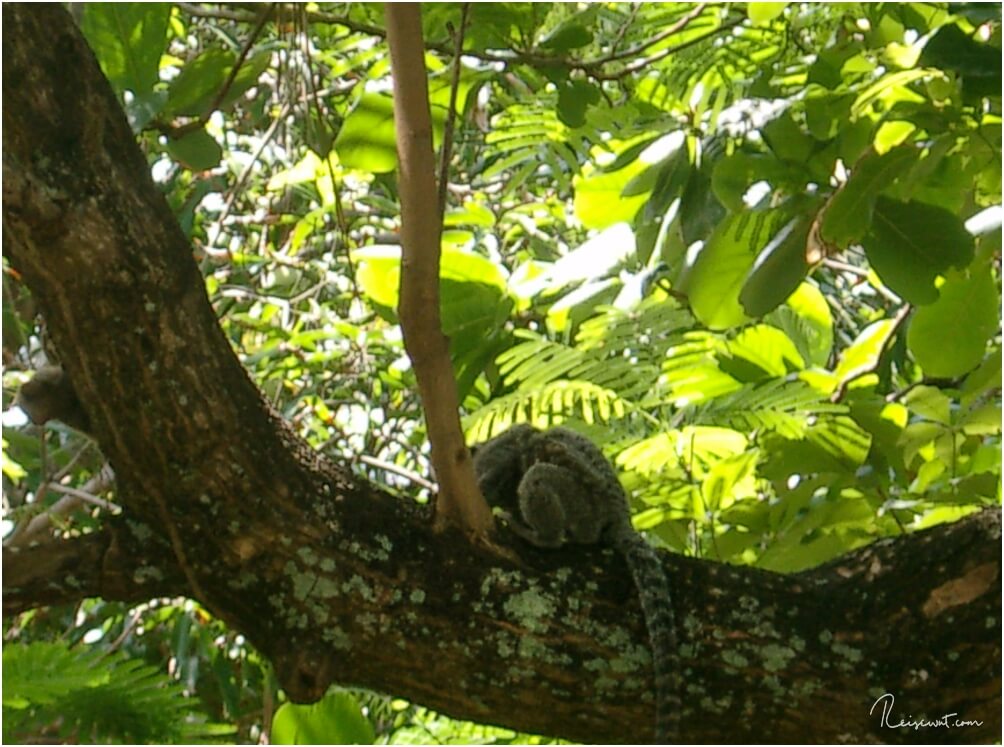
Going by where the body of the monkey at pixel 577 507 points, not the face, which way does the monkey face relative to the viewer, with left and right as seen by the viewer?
facing to the left of the viewer
